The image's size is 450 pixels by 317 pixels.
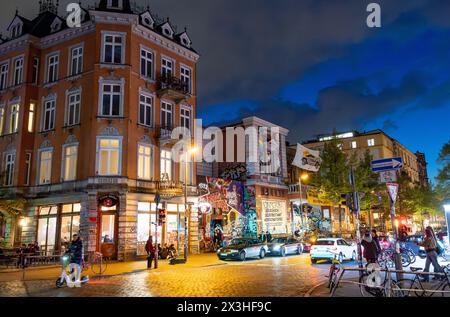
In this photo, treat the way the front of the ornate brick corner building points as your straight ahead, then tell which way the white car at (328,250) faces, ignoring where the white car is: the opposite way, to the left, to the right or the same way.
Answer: to the left

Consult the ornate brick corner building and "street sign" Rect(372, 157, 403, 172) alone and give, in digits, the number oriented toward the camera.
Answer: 2

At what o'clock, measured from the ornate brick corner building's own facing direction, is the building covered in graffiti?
The building covered in graffiti is roughly at 8 o'clock from the ornate brick corner building.

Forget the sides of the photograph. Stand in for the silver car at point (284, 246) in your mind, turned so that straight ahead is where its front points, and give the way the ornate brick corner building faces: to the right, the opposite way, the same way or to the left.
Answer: to the left

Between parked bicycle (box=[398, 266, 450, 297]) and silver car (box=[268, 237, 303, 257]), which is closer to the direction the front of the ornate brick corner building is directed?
the parked bicycle

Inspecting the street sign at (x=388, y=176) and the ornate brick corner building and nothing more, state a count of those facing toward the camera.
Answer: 2
